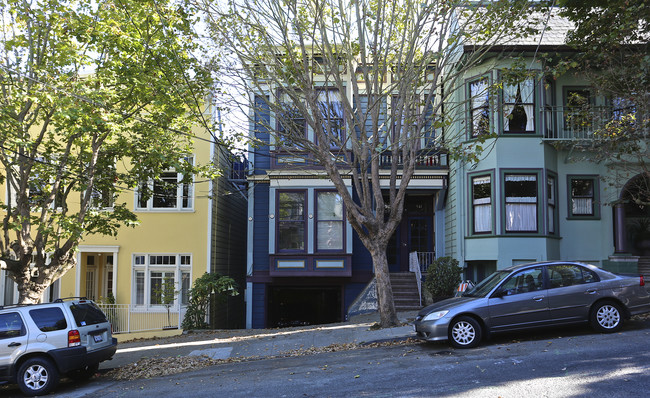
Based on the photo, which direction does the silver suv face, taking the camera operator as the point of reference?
facing away from the viewer and to the left of the viewer

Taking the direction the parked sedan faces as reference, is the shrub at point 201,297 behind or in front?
in front

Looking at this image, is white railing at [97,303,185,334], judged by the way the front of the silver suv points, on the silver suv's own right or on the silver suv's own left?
on the silver suv's own right

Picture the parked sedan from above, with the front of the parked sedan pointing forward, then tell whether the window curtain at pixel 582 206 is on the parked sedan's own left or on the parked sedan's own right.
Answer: on the parked sedan's own right

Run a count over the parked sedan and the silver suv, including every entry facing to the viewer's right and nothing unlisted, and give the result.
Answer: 0

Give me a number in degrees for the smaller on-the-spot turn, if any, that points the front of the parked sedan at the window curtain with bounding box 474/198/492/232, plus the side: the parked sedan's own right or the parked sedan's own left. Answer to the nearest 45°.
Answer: approximately 90° to the parked sedan's own right

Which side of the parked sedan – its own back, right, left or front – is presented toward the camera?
left
